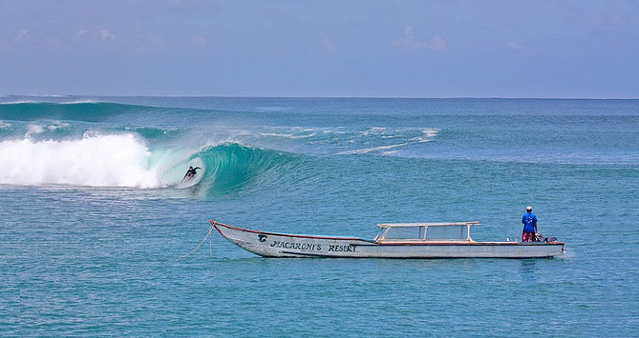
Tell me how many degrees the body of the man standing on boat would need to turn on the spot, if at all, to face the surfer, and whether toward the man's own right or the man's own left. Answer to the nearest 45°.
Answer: approximately 45° to the man's own left

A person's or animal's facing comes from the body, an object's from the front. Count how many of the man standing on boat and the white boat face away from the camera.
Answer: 1

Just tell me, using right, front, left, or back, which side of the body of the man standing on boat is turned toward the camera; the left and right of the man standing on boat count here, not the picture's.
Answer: back

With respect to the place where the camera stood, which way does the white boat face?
facing to the left of the viewer

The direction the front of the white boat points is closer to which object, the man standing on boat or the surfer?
the surfer

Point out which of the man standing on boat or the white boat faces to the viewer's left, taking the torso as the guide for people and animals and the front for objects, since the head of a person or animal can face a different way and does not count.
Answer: the white boat
